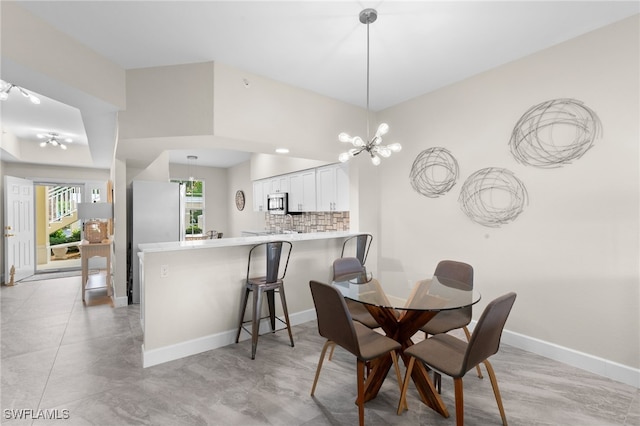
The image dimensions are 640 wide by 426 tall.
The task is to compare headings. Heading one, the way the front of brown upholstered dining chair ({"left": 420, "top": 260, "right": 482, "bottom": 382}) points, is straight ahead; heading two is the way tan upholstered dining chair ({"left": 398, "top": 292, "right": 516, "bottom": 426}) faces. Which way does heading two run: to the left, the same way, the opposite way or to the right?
to the right

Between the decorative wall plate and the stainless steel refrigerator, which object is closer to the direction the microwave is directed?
the stainless steel refrigerator

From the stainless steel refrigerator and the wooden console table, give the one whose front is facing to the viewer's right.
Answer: the stainless steel refrigerator

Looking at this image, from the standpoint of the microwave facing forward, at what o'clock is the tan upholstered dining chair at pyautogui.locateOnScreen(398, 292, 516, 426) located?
The tan upholstered dining chair is roughly at 10 o'clock from the microwave.

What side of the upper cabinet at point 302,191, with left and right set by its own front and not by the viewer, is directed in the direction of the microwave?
right

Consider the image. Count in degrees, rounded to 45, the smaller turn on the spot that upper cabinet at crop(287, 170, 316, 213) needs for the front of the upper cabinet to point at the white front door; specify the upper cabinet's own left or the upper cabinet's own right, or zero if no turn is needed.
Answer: approximately 45° to the upper cabinet's own right

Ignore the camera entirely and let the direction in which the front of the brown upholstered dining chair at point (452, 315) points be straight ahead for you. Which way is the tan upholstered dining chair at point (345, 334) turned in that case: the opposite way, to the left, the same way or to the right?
the opposite way
